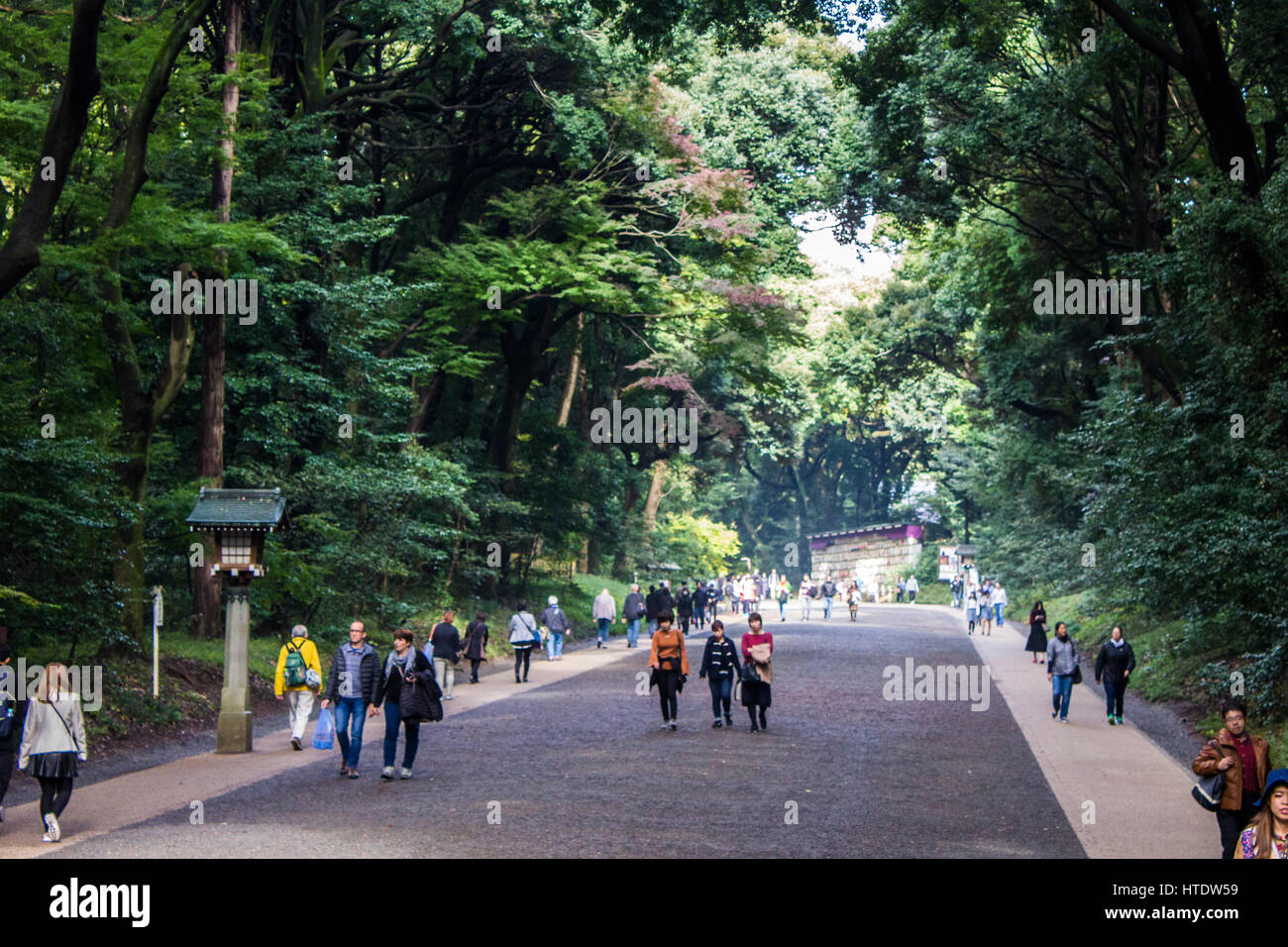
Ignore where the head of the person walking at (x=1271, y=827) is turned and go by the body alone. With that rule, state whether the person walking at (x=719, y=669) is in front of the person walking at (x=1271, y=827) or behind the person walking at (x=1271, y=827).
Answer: behind

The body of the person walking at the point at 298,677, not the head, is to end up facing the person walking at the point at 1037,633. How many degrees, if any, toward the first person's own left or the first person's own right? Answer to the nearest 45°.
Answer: approximately 45° to the first person's own right

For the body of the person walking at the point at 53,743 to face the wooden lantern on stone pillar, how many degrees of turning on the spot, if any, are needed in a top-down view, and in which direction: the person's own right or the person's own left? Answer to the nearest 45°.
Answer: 0° — they already face it

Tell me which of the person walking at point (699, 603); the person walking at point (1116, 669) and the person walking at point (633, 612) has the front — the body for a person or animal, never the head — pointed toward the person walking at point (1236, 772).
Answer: the person walking at point (1116, 669)

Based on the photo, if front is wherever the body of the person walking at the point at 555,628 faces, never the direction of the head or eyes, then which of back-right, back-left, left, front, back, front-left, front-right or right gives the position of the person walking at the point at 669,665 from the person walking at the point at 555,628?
back

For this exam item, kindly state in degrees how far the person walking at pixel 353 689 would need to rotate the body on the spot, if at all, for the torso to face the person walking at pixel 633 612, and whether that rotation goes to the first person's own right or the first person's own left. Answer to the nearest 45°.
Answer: approximately 180°

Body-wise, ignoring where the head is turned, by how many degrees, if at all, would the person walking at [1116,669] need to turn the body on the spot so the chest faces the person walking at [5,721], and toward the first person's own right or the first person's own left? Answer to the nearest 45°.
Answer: approximately 45° to the first person's own right

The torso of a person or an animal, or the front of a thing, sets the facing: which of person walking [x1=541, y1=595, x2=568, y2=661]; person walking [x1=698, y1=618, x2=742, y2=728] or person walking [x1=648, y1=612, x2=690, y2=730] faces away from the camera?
person walking [x1=541, y1=595, x2=568, y2=661]
